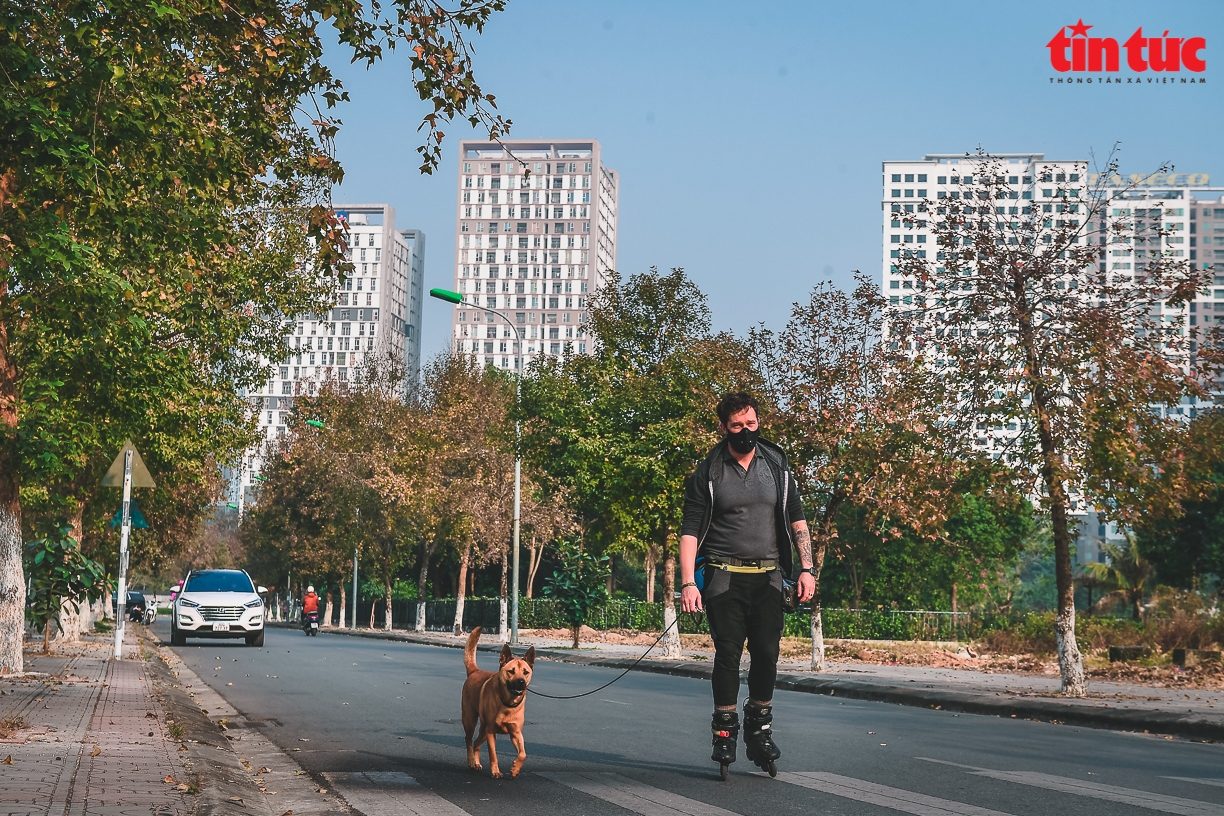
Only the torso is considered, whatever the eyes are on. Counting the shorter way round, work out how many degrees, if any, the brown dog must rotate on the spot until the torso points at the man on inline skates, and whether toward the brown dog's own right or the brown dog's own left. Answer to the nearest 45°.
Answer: approximately 45° to the brown dog's own left

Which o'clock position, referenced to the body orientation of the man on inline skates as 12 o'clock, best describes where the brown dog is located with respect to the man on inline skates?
The brown dog is roughly at 3 o'clock from the man on inline skates.

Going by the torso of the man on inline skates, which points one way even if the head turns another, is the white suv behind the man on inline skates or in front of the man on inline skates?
behind

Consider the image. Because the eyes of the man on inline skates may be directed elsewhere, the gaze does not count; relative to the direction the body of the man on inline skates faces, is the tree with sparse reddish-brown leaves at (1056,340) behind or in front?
behind

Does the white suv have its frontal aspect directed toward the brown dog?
yes

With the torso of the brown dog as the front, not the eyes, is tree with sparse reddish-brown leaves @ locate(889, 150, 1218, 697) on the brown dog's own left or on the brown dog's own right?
on the brown dog's own left

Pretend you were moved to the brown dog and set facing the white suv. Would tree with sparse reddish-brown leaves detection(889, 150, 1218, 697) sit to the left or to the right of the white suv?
right

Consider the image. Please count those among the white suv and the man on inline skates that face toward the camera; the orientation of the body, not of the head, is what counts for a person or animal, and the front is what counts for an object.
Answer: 2

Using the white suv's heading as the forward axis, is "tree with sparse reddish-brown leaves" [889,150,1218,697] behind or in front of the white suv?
in front
